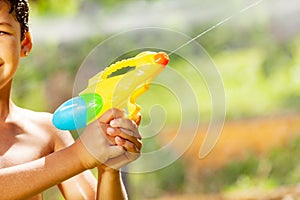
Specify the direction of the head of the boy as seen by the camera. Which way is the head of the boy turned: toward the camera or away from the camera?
toward the camera

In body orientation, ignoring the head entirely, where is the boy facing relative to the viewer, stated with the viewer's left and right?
facing the viewer
